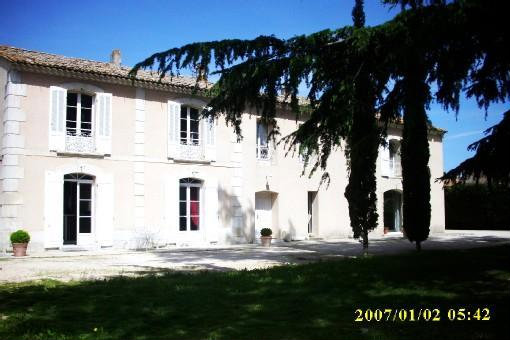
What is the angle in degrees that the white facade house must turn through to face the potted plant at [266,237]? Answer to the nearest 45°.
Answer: approximately 45° to its left

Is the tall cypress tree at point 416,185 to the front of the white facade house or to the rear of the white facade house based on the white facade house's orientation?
to the front

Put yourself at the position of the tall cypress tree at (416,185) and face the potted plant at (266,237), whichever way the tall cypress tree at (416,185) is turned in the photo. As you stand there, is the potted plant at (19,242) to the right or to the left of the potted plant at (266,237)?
left

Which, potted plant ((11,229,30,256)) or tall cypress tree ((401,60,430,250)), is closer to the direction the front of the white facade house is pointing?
the tall cypress tree

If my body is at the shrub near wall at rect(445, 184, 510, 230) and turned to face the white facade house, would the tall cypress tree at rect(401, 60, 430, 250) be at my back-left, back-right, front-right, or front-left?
front-left

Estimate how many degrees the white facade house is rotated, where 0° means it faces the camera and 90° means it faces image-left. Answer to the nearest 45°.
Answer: approximately 315°

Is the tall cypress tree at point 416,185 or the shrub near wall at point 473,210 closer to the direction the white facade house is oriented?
the tall cypress tree

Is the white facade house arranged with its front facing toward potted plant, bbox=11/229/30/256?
no

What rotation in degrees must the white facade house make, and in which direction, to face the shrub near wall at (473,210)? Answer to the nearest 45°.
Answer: approximately 90° to its left
